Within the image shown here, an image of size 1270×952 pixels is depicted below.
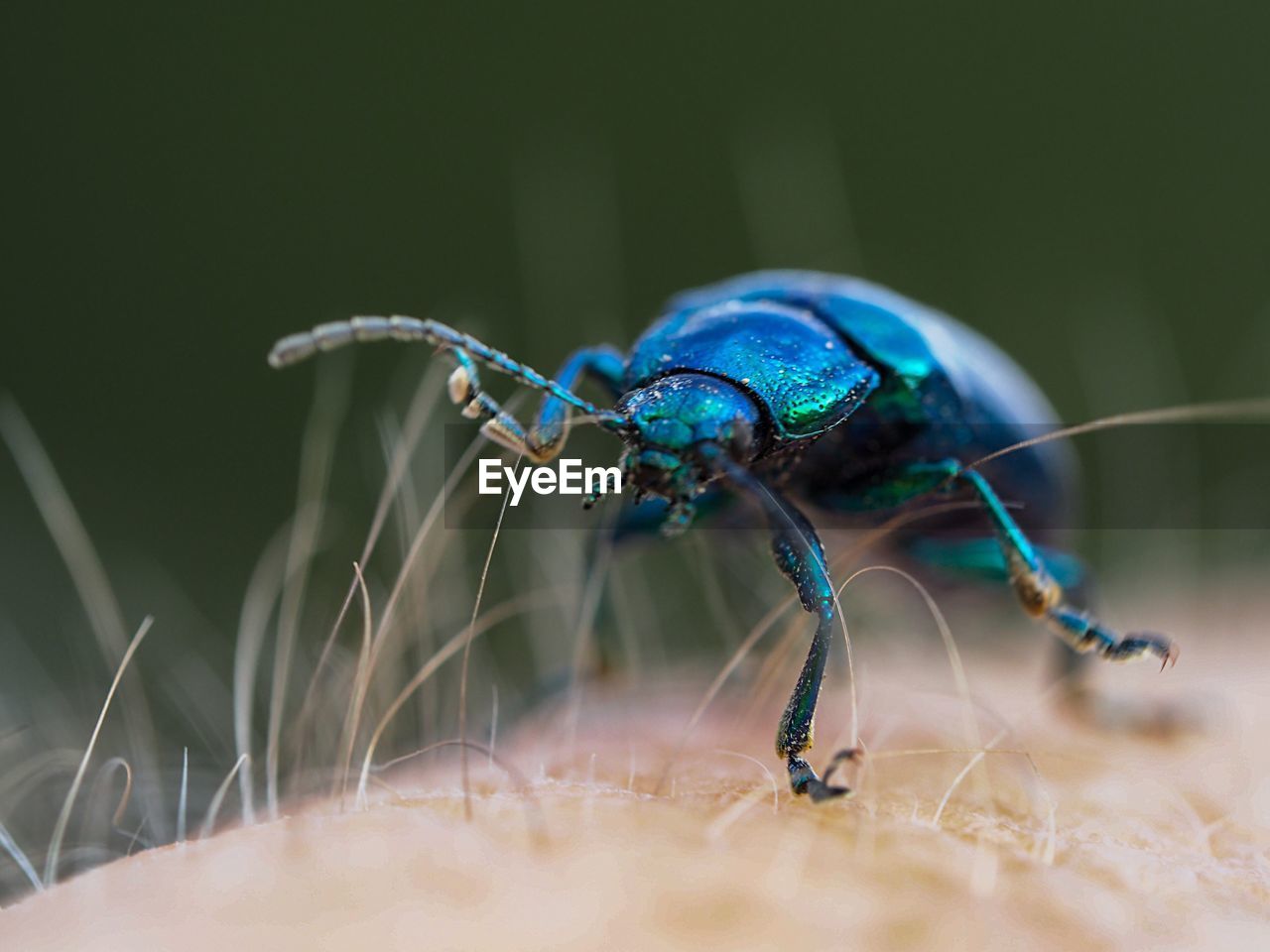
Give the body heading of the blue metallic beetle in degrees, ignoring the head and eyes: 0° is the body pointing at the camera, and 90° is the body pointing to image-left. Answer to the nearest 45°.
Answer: approximately 45°
